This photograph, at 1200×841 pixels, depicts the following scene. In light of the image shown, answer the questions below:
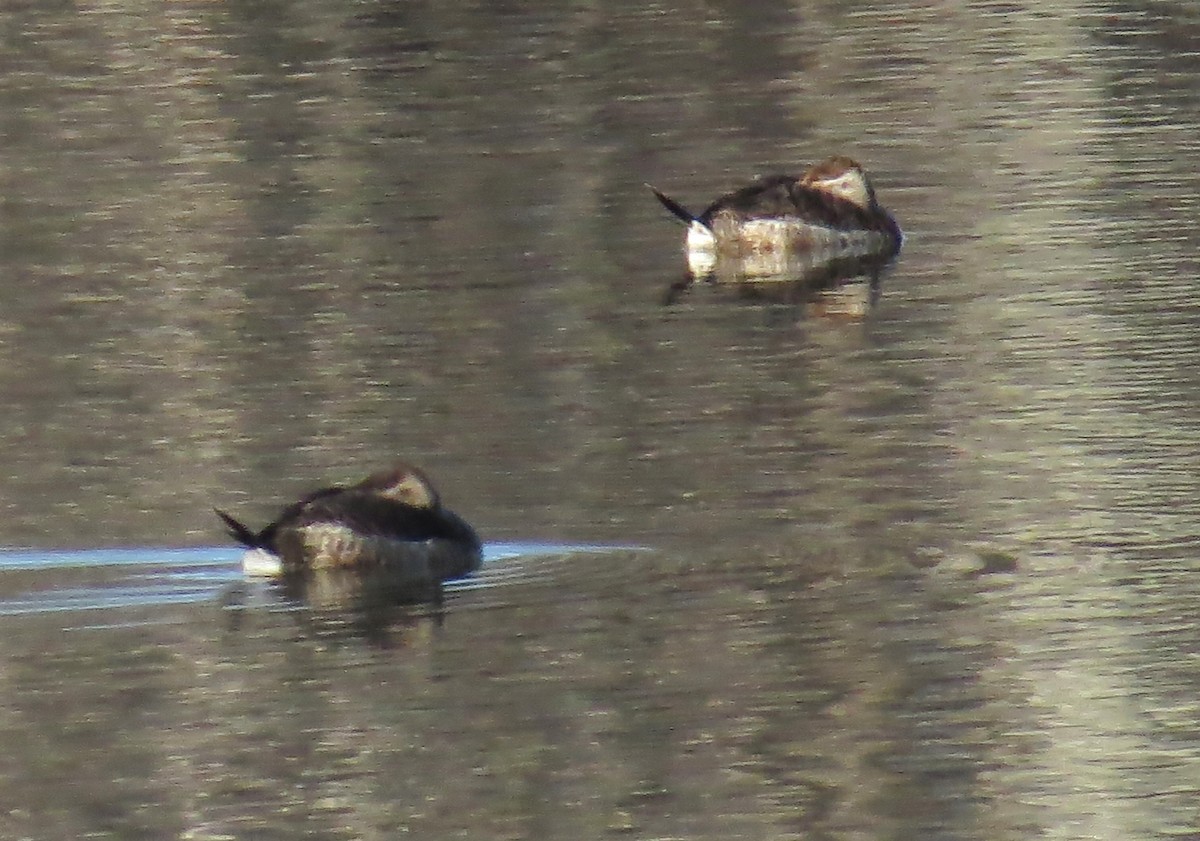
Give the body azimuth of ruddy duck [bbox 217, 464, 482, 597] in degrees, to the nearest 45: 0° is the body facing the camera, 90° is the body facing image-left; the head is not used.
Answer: approximately 270°

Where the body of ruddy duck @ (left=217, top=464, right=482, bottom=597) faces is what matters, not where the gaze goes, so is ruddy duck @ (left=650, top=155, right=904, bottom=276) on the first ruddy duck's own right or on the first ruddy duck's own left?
on the first ruddy duck's own left

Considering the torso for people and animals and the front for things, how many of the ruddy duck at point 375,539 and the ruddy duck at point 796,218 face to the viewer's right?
2

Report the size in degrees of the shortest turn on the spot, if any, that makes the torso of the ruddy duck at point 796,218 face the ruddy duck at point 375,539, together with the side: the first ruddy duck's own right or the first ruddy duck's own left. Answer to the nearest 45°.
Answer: approximately 90° to the first ruddy duck's own right

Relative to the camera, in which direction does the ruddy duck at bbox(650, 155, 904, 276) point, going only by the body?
to the viewer's right
